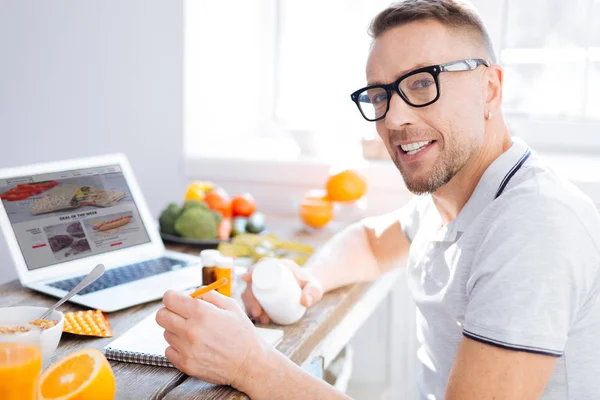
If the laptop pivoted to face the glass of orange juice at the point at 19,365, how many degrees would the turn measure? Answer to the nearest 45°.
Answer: approximately 45° to its right

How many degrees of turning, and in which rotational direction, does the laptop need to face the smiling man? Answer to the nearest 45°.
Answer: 0° — it already faces them

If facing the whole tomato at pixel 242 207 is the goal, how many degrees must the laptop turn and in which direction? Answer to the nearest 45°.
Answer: approximately 90° to its left

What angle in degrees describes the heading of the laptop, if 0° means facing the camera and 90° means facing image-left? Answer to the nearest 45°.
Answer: approximately 315°

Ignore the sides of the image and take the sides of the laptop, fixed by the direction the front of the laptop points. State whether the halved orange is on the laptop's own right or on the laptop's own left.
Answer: on the laptop's own right

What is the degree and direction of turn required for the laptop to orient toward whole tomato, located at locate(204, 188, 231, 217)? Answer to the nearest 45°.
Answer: approximately 90° to its left

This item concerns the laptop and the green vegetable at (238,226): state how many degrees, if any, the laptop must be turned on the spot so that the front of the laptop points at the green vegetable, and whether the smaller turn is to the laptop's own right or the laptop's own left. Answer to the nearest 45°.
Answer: approximately 90° to the laptop's own left
